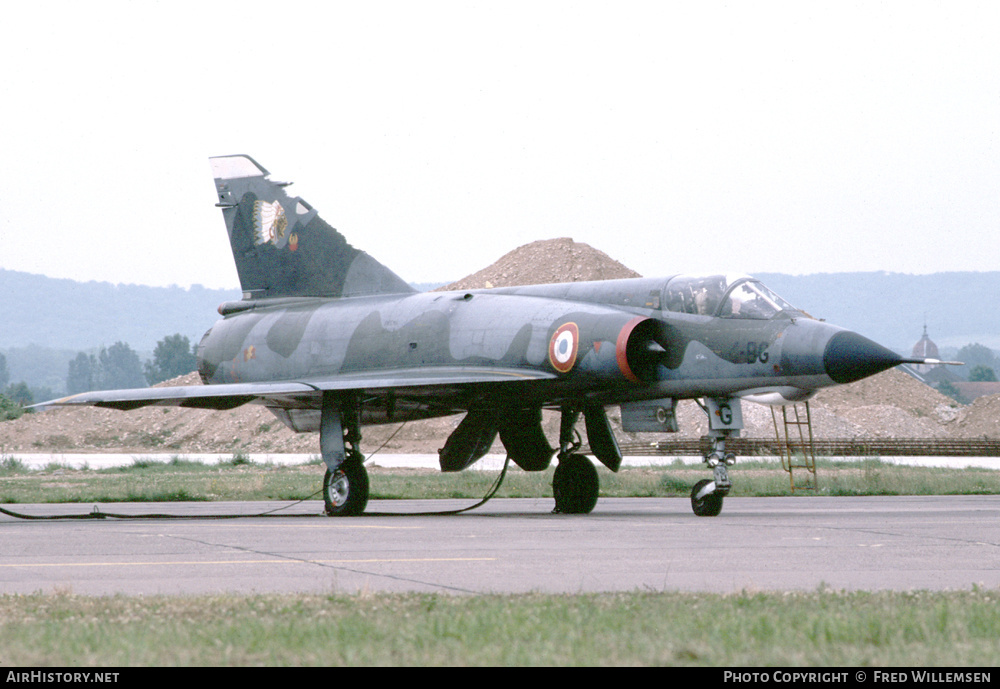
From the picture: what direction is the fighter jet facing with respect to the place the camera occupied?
facing the viewer and to the right of the viewer
